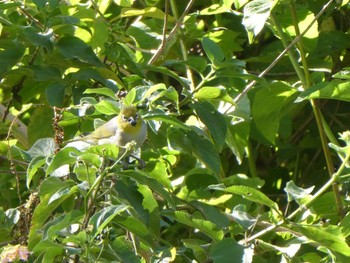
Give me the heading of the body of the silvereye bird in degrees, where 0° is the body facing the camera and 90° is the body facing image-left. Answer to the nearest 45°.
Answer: approximately 315°

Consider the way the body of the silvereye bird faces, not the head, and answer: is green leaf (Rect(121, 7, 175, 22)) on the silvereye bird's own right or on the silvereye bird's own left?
on the silvereye bird's own left
